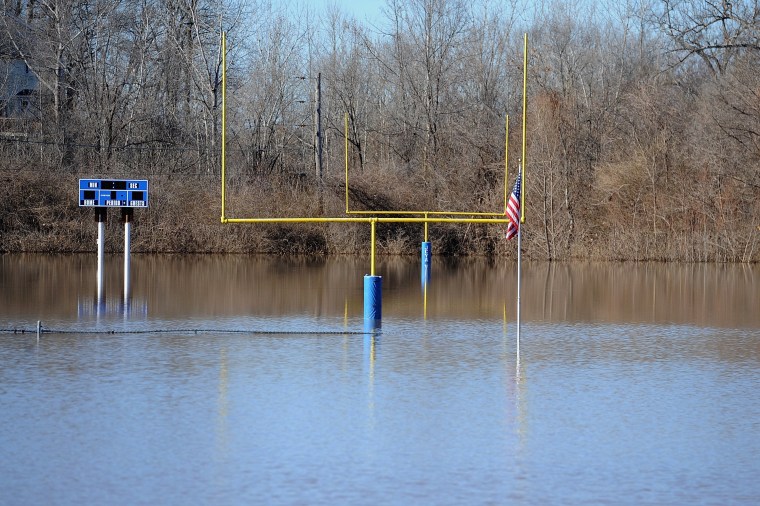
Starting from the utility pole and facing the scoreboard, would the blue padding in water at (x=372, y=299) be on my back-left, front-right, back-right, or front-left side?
front-left

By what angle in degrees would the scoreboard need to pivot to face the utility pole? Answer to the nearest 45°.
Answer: approximately 135° to its left

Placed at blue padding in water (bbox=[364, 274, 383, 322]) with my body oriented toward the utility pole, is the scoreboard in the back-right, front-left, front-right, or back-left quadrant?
front-left

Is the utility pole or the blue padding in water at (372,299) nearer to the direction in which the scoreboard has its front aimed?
the blue padding in water

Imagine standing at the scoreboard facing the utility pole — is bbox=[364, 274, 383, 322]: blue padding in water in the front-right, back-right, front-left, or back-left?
back-right

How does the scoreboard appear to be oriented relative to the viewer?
toward the camera

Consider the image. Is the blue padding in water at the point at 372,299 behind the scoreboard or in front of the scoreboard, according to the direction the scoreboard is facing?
in front
